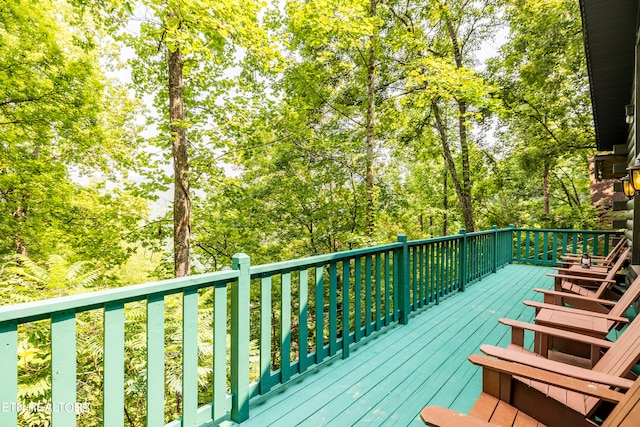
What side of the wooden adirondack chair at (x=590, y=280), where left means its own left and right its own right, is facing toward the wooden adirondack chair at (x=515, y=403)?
left

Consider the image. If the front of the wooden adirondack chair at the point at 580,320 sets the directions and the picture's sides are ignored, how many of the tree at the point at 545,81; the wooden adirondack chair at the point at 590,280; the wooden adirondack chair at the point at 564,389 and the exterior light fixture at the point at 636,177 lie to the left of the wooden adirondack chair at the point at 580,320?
1

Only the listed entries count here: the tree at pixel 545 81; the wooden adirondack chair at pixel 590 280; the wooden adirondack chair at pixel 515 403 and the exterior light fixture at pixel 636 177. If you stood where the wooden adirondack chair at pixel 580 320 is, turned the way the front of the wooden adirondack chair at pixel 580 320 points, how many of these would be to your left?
1

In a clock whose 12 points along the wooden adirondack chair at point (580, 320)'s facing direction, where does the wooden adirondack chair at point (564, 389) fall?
the wooden adirondack chair at point (564, 389) is roughly at 9 o'clock from the wooden adirondack chair at point (580, 320).

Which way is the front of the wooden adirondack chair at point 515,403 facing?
to the viewer's left

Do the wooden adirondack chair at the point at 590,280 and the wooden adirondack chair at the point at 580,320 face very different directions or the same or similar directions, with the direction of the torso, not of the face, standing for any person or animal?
same or similar directions

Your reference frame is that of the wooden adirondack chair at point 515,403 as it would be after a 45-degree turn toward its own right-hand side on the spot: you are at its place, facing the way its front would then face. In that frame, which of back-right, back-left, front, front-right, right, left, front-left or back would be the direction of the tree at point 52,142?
front-left

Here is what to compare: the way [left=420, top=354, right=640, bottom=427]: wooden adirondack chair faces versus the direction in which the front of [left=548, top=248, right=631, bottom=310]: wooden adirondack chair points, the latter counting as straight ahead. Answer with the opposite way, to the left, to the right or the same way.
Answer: the same way

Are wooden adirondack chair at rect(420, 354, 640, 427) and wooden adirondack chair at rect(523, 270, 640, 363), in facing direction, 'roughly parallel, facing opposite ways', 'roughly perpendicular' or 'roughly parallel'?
roughly parallel

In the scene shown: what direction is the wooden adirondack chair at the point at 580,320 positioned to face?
to the viewer's left

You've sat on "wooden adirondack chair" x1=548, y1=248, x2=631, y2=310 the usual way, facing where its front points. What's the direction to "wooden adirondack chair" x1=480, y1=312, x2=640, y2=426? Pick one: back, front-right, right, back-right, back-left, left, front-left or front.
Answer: left

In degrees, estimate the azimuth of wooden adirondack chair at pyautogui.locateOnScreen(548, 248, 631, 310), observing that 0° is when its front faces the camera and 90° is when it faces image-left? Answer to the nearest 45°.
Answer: approximately 90°
